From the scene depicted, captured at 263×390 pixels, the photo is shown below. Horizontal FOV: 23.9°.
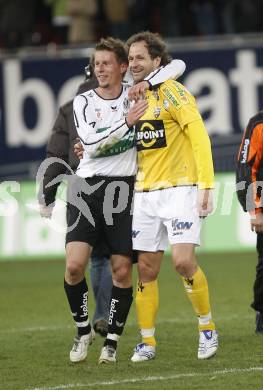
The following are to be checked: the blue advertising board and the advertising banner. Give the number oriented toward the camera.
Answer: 2

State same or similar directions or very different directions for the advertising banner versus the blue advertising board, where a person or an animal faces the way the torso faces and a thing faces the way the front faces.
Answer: same or similar directions

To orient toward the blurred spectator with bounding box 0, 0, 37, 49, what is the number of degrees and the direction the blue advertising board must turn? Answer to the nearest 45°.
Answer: approximately 135° to its right

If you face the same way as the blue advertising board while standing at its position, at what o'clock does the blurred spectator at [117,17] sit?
The blurred spectator is roughly at 7 o'clock from the blue advertising board.

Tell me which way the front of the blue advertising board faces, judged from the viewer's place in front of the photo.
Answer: facing the viewer

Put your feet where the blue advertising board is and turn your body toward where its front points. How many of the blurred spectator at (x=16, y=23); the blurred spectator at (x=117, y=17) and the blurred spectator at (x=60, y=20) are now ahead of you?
0

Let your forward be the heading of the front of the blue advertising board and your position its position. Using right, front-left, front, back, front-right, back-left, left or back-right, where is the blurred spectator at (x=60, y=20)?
back

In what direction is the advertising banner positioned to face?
toward the camera
